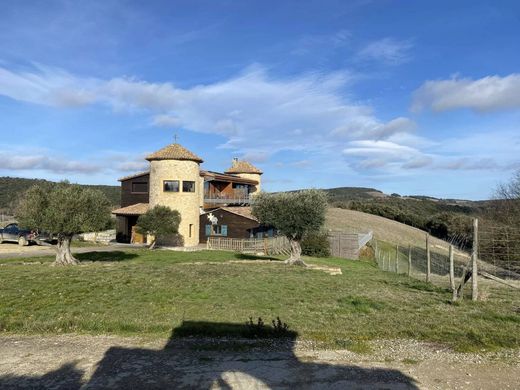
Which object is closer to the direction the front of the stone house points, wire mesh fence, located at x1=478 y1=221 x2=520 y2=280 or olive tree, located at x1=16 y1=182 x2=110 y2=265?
the wire mesh fence

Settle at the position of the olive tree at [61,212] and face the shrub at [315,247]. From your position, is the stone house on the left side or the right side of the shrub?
left

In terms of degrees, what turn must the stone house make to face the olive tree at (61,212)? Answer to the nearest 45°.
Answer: approximately 45° to its right

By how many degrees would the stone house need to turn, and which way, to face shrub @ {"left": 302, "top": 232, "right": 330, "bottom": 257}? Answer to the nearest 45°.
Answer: approximately 45° to its left

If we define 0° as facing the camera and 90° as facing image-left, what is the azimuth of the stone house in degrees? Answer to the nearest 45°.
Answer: approximately 315°

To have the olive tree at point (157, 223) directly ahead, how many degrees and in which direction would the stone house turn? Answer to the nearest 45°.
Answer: approximately 90° to its right

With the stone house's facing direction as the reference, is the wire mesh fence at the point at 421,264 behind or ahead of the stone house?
ahead

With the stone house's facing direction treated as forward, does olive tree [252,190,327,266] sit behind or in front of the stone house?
in front

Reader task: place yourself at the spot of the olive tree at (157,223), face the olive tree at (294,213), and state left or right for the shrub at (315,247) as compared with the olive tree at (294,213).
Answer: left
